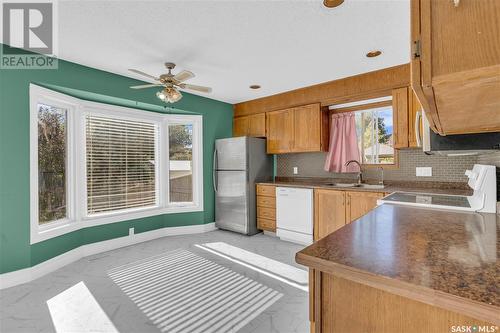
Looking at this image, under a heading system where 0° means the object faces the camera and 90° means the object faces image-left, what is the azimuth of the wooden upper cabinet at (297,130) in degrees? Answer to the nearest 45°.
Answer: approximately 45°

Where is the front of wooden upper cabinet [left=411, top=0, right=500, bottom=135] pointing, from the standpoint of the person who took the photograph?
facing to the left of the viewer

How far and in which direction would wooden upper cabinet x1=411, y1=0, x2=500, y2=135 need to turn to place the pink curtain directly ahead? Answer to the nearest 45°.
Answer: approximately 45° to its right

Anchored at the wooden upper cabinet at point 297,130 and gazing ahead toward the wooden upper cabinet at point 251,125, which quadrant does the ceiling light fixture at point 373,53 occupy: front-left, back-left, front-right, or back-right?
back-left

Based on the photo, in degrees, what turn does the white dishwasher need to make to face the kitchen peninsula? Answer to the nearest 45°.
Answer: approximately 45° to its left

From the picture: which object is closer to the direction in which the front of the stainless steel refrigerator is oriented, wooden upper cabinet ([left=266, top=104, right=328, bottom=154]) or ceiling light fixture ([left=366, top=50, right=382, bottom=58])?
the ceiling light fixture

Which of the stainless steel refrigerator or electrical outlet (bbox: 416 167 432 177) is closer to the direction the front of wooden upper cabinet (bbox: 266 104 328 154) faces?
the stainless steel refrigerator

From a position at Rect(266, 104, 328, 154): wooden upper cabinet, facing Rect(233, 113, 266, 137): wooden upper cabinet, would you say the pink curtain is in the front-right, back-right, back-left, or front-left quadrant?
back-right
